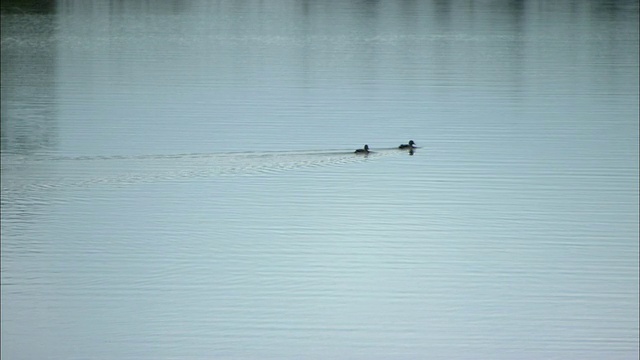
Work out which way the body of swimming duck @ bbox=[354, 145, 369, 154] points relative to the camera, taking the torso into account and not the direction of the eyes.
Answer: to the viewer's right
